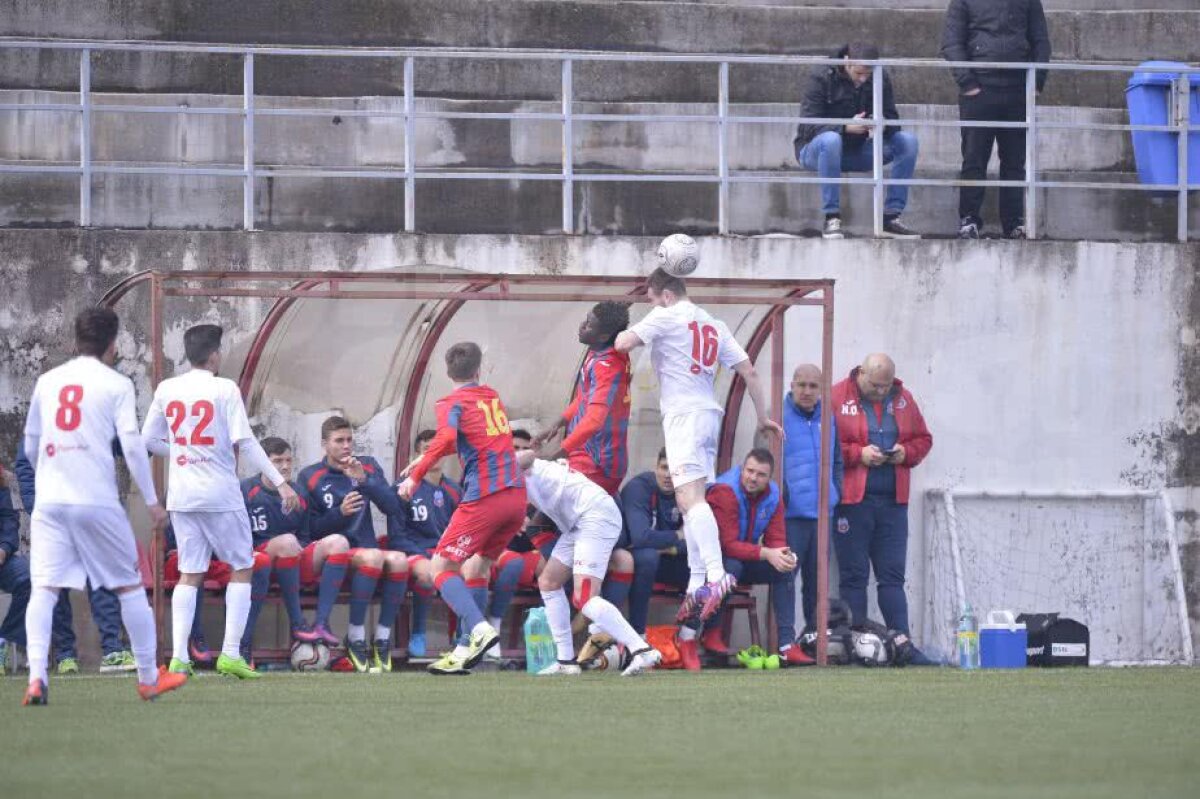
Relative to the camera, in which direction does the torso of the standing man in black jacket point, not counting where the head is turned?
toward the camera

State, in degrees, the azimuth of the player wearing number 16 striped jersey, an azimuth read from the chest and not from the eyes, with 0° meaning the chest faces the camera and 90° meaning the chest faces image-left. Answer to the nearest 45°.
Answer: approximately 135°

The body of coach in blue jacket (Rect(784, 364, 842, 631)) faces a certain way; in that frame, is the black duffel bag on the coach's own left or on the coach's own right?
on the coach's own left

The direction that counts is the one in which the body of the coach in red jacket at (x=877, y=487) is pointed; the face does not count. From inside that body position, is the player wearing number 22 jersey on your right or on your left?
on your right

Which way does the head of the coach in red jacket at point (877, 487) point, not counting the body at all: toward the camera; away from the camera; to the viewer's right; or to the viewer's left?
toward the camera

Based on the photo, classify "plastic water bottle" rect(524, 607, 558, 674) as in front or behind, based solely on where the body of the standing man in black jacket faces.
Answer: in front

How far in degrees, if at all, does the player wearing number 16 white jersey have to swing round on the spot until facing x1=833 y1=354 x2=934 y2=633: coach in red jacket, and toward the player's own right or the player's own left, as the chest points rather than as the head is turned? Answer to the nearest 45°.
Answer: approximately 90° to the player's own right

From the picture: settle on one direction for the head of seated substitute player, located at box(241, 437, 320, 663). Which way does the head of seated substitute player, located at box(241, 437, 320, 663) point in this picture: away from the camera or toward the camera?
toward the camera

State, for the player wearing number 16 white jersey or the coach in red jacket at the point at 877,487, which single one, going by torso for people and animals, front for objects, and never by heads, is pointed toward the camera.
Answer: the coach in red jacket

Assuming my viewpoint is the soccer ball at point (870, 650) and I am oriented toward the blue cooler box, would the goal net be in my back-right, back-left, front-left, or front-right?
front-left

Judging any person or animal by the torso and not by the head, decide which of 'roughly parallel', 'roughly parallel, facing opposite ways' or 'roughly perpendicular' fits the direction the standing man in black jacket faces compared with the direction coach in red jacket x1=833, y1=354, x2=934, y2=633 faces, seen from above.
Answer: roughly parallel

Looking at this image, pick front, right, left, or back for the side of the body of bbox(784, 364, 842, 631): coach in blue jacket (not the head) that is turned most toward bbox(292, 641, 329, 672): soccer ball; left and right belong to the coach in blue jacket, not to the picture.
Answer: right

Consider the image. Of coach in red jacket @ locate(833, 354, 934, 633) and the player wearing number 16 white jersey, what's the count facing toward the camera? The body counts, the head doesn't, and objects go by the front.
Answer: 1

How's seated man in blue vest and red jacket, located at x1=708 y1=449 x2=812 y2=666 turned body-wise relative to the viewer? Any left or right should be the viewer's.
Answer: facing the viewer and to the right of the viewer
